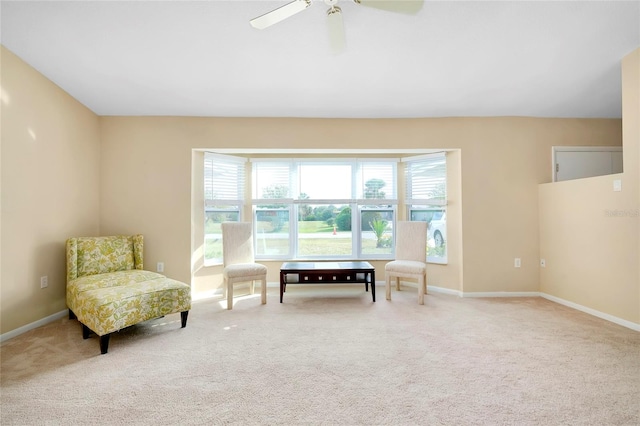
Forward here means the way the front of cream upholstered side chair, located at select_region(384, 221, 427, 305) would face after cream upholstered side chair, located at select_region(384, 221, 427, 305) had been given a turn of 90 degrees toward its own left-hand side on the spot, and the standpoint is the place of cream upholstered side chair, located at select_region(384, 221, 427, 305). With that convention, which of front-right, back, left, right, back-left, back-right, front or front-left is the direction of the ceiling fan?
front-right

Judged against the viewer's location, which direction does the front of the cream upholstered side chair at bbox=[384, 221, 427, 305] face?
facing the viewer and to the left of the viewer

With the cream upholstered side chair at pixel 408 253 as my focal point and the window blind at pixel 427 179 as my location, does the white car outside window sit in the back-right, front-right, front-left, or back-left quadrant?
back-right

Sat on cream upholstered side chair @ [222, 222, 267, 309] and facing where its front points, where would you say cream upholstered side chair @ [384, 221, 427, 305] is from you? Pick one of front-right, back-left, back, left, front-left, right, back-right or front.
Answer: front-left

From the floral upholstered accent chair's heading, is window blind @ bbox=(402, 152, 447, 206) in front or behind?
in front

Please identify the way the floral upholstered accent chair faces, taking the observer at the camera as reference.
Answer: facing the viewer and to the right of the viewer

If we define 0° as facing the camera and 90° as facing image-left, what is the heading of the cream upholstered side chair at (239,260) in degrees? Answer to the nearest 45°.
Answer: approximately 315°

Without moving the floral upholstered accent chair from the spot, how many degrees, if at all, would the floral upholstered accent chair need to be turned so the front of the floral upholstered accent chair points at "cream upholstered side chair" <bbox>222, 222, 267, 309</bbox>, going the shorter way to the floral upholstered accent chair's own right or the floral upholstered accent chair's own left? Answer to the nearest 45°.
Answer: approximately 45° to the floral upholstered accent chair's own left

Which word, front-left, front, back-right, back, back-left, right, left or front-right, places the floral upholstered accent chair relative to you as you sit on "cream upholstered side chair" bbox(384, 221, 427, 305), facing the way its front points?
front

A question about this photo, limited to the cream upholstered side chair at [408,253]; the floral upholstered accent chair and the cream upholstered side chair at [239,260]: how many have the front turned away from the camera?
0
